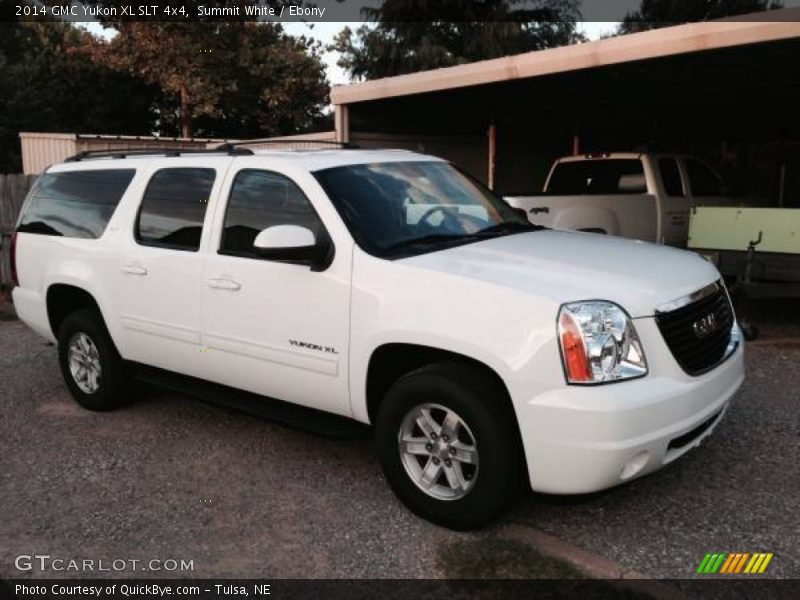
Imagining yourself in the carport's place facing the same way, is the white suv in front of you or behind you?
in front

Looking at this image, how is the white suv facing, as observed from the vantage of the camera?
facing the viewer and to the right of the viewer

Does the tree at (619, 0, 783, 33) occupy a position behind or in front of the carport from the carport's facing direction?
behind

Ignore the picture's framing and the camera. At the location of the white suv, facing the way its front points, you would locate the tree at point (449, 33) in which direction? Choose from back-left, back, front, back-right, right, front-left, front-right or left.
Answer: back-left

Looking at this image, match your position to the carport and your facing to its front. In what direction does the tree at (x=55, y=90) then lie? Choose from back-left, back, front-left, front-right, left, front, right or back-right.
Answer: right

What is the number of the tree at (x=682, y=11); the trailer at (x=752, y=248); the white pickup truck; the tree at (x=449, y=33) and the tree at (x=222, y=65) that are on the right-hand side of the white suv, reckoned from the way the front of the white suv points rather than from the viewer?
0

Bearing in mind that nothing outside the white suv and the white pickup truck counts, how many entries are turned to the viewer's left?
0

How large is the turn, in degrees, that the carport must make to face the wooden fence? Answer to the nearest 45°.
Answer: approximately 45° to its right

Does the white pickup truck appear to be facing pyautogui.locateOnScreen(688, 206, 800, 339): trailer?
no

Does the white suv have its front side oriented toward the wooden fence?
no

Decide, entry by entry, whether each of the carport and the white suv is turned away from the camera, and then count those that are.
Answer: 0

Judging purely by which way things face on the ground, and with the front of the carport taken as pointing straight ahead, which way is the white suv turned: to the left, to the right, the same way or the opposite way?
to the left

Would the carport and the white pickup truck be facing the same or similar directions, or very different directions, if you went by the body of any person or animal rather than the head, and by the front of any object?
very different directions

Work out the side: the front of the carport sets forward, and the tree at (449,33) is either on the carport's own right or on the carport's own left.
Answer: on the carport's own right

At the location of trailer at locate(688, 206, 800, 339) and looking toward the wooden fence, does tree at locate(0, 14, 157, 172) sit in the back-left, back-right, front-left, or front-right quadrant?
front-right
